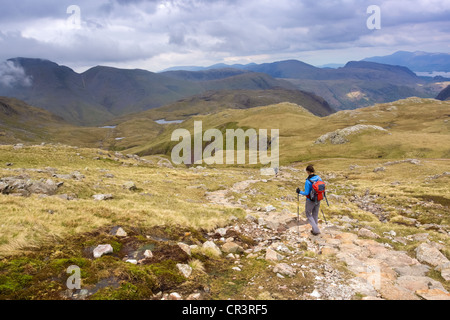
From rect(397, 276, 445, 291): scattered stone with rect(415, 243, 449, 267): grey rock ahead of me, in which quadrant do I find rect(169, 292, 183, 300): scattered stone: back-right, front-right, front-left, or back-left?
back-left

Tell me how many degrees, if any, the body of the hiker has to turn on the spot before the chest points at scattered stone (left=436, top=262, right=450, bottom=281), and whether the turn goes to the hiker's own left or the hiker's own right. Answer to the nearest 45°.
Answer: approximately 180°

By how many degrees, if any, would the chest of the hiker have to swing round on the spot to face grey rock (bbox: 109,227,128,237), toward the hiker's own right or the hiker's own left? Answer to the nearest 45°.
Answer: approximately 90° to the hiker's own left

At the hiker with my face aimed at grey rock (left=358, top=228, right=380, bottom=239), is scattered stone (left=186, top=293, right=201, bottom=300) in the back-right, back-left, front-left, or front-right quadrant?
back-right

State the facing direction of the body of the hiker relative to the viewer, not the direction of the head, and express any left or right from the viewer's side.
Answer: facing away from the viewer and to the left of the viewer

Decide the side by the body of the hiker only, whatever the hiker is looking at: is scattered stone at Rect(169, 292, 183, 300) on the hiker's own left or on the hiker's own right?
on the hiker's own left

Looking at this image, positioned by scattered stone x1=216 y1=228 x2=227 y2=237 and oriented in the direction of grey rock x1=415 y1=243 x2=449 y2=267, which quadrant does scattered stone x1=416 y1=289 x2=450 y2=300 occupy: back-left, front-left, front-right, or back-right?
front-right

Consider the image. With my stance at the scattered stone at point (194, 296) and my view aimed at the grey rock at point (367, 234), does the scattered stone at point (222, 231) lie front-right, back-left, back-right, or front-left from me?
front-left

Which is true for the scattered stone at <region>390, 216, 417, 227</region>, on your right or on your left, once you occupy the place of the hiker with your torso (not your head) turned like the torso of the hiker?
on your right

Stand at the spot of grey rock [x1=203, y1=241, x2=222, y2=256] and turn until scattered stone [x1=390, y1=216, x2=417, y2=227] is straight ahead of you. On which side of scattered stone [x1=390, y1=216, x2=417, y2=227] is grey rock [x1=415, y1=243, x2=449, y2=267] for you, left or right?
right
